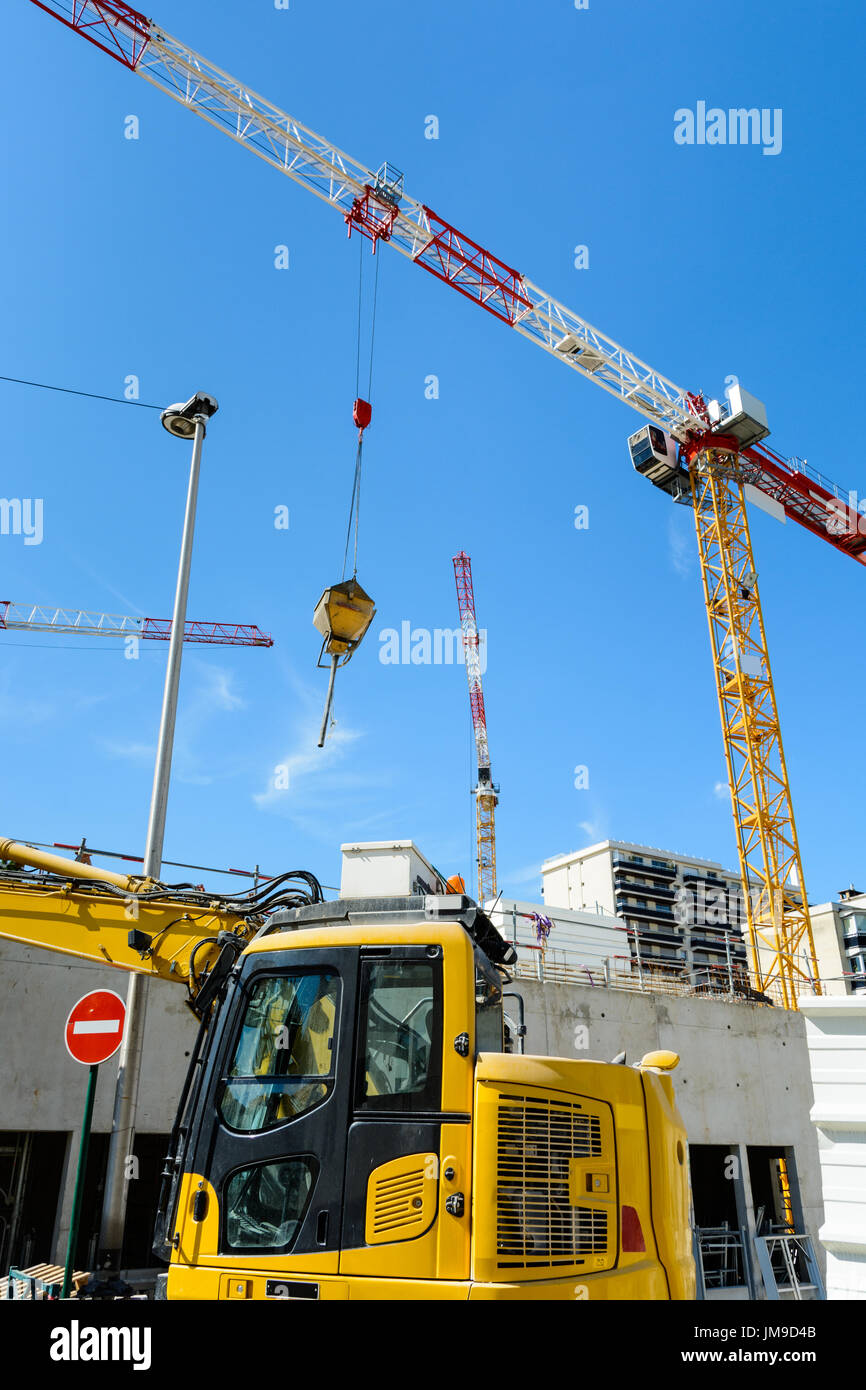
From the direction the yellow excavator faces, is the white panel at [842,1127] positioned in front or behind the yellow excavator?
behind

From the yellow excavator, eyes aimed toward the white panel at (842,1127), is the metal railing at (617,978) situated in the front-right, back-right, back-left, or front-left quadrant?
front-left

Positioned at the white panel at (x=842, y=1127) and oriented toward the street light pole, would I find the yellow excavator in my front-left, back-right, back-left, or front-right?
front-left

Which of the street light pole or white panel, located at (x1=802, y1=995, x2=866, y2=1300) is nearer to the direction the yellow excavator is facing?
the street light pole

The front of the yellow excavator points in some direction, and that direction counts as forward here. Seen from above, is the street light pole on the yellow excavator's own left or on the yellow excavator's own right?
on the yellow excavator's own right

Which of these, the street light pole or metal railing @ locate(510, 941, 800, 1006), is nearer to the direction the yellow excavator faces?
the street light pole

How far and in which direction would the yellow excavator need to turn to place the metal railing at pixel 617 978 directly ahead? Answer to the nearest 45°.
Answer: approximately 90° to its right

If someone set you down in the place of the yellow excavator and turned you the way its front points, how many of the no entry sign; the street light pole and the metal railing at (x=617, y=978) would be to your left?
0

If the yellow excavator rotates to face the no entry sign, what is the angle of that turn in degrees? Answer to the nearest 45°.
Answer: approximately 45° to its right

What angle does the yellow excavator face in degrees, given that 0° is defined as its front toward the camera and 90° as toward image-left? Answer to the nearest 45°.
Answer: approximately 90°

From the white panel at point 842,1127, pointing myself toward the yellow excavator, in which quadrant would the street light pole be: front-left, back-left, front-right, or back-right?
front-right

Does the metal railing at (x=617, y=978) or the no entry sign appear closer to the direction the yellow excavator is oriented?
the no entry sign
